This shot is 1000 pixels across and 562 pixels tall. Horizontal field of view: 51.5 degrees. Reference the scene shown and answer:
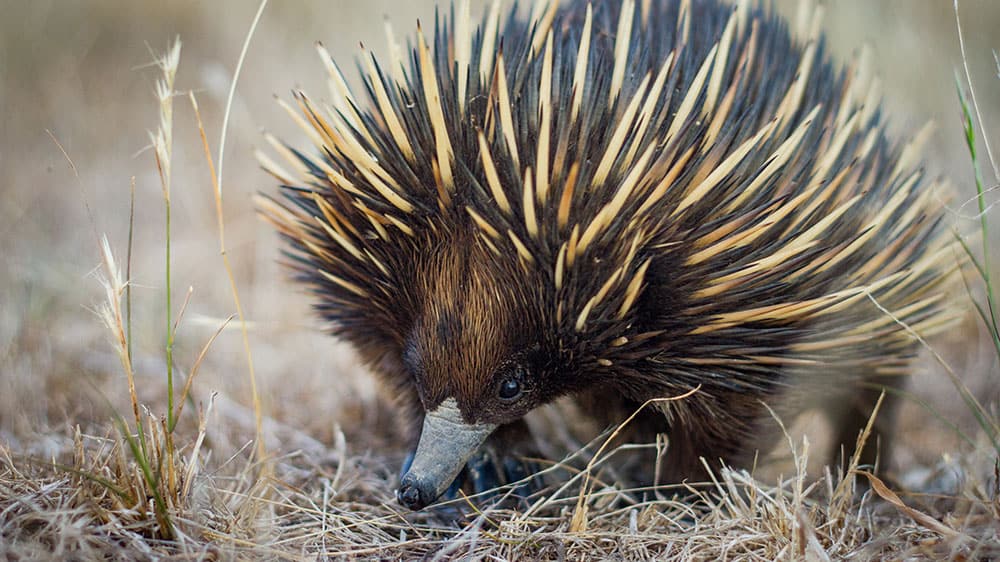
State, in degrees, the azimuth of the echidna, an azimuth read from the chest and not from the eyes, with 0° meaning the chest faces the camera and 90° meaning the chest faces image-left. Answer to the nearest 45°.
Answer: approximately 45°
